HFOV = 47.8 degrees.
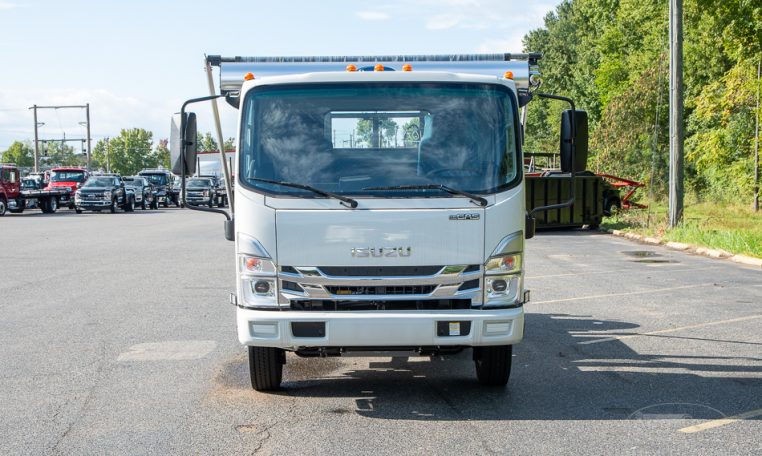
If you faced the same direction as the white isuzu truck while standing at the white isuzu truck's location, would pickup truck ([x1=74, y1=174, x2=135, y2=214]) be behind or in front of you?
behind

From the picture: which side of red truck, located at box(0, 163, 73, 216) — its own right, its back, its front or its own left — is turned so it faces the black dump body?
left

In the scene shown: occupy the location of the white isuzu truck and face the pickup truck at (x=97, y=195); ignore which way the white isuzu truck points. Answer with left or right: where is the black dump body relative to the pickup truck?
right

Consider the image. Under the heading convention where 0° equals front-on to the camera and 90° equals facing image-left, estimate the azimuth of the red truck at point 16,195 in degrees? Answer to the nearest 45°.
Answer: approximately 45°

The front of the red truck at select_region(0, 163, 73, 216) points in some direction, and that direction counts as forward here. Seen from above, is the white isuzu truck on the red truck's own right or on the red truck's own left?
on the red truck's own left

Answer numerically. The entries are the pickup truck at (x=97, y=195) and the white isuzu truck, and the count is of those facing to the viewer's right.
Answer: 0

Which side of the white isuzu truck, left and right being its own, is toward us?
front

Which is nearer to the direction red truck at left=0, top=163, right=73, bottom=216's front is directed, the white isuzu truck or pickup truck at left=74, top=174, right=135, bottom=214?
the white isuzu truck

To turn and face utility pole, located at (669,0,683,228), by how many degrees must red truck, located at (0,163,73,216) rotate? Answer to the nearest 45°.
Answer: approximately 90° to its left

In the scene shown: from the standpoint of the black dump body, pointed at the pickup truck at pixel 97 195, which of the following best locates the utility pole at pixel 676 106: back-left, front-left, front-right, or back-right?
back-right
